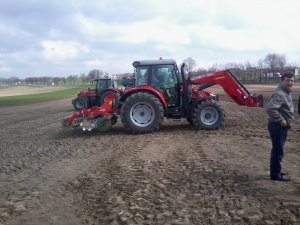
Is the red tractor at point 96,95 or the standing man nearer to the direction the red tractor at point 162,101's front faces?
the standing man

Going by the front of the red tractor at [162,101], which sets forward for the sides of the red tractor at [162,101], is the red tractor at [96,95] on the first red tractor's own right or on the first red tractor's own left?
on the first red tractor's own left

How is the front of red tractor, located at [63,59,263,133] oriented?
to the viewer's right
